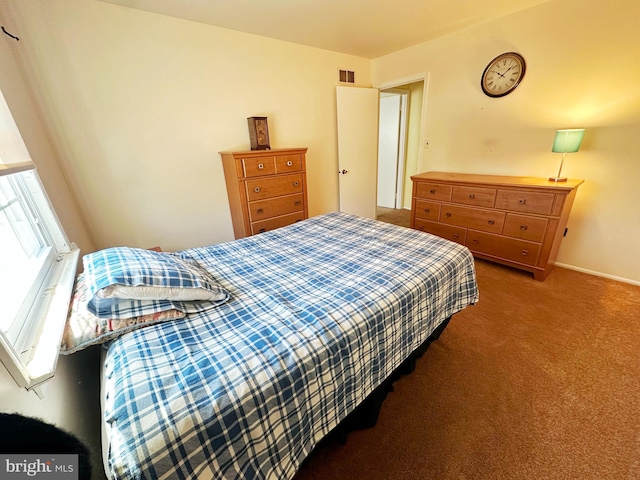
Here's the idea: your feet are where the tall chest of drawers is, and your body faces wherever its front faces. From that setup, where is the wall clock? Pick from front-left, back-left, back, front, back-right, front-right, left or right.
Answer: front-left

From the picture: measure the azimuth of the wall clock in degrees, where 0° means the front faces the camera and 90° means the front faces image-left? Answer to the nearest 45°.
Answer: approximately 45°

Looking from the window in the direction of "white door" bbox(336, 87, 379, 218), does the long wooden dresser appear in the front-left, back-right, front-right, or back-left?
front-right

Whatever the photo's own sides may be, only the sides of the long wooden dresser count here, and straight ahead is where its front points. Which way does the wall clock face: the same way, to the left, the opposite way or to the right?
the same way

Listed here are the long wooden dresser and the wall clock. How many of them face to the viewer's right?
0

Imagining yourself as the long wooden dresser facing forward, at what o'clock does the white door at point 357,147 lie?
The white door is roughly at 2 o'clock from the long wooden dresser.

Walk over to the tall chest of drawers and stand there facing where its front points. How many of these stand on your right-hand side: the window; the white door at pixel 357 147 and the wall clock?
1

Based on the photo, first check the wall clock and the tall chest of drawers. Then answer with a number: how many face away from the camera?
0

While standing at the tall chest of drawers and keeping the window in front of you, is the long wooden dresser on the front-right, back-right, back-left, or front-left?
back-left

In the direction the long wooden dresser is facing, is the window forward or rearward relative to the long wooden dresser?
forward

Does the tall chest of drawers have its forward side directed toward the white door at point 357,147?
no

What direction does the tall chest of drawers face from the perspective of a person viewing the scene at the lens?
facing the viewer and to the right of the viewer

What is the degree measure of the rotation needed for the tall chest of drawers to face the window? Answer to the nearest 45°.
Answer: approximately 90° to its right

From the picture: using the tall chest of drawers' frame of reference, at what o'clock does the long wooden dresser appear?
The long wooden dresser is roughly at 11 o'clock from the tall chest of drawers.

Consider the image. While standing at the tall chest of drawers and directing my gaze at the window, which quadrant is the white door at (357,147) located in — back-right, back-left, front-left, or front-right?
back-left
